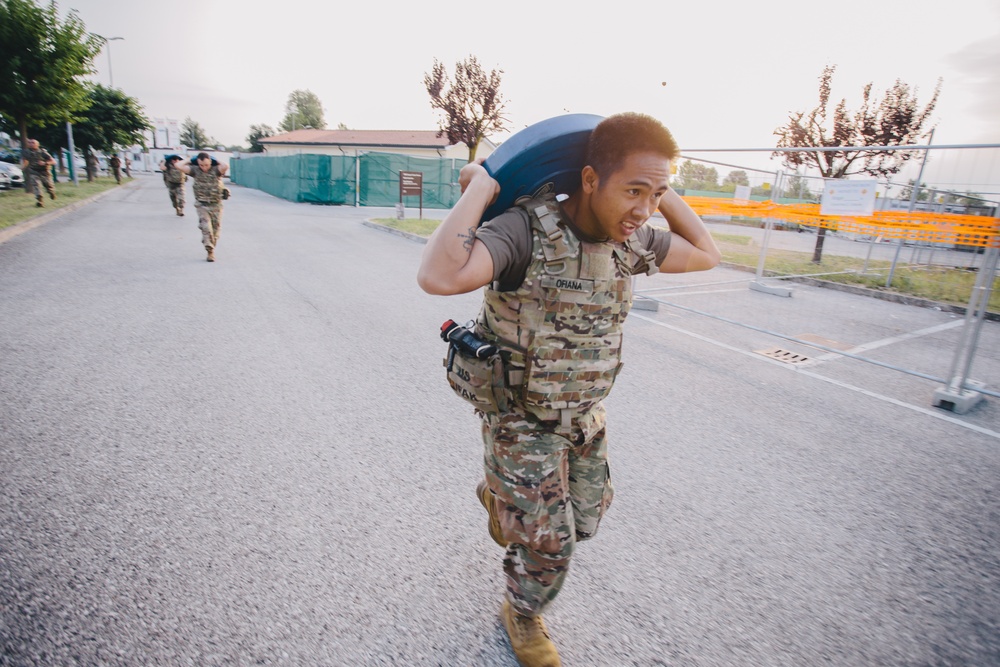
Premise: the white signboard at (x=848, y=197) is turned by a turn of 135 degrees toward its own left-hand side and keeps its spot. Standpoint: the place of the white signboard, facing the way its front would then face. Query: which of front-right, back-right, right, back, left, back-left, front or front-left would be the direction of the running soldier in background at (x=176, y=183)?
back-left

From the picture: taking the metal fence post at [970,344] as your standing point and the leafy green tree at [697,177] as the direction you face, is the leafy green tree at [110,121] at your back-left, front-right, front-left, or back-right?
front-left

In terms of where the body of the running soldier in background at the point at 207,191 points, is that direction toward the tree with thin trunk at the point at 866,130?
no

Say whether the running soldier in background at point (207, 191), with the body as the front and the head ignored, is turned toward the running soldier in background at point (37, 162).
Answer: no

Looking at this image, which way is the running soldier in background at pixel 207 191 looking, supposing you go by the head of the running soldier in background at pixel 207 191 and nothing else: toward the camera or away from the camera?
toward the camera

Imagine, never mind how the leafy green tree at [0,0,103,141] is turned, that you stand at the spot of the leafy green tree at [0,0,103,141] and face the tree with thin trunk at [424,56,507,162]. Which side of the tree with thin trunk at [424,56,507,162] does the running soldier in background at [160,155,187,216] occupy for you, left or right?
right

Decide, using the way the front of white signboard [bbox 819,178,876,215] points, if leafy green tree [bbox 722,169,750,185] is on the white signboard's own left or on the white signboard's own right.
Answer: on the white signboard's own right

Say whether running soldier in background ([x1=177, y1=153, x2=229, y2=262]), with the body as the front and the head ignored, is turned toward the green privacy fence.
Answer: no

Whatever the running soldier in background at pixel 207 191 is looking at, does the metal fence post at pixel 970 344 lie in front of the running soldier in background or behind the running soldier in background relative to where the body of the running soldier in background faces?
in front

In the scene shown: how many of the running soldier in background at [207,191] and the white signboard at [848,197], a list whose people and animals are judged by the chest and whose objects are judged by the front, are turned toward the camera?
2

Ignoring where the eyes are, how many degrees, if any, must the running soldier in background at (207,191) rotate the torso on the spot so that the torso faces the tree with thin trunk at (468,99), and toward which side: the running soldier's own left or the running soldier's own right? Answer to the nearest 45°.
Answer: approximately 135° to the running soldier's own left

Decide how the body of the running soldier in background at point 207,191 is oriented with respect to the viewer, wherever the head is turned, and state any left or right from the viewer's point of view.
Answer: facing the viewer

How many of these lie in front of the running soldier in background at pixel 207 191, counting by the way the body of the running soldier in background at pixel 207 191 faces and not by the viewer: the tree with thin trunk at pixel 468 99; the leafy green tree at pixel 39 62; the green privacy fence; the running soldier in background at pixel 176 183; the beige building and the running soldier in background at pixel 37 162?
0

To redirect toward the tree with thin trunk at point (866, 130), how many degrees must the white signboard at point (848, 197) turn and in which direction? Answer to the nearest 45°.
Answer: approximately 180°

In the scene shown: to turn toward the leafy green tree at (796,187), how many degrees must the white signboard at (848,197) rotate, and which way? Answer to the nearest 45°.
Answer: approximately 180°

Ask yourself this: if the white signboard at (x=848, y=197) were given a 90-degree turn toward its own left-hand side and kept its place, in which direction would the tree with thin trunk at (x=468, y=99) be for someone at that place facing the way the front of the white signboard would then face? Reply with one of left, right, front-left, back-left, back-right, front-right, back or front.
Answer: back-left

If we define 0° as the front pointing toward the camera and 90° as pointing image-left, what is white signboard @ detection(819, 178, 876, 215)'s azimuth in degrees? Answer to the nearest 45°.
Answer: approximately 0°
